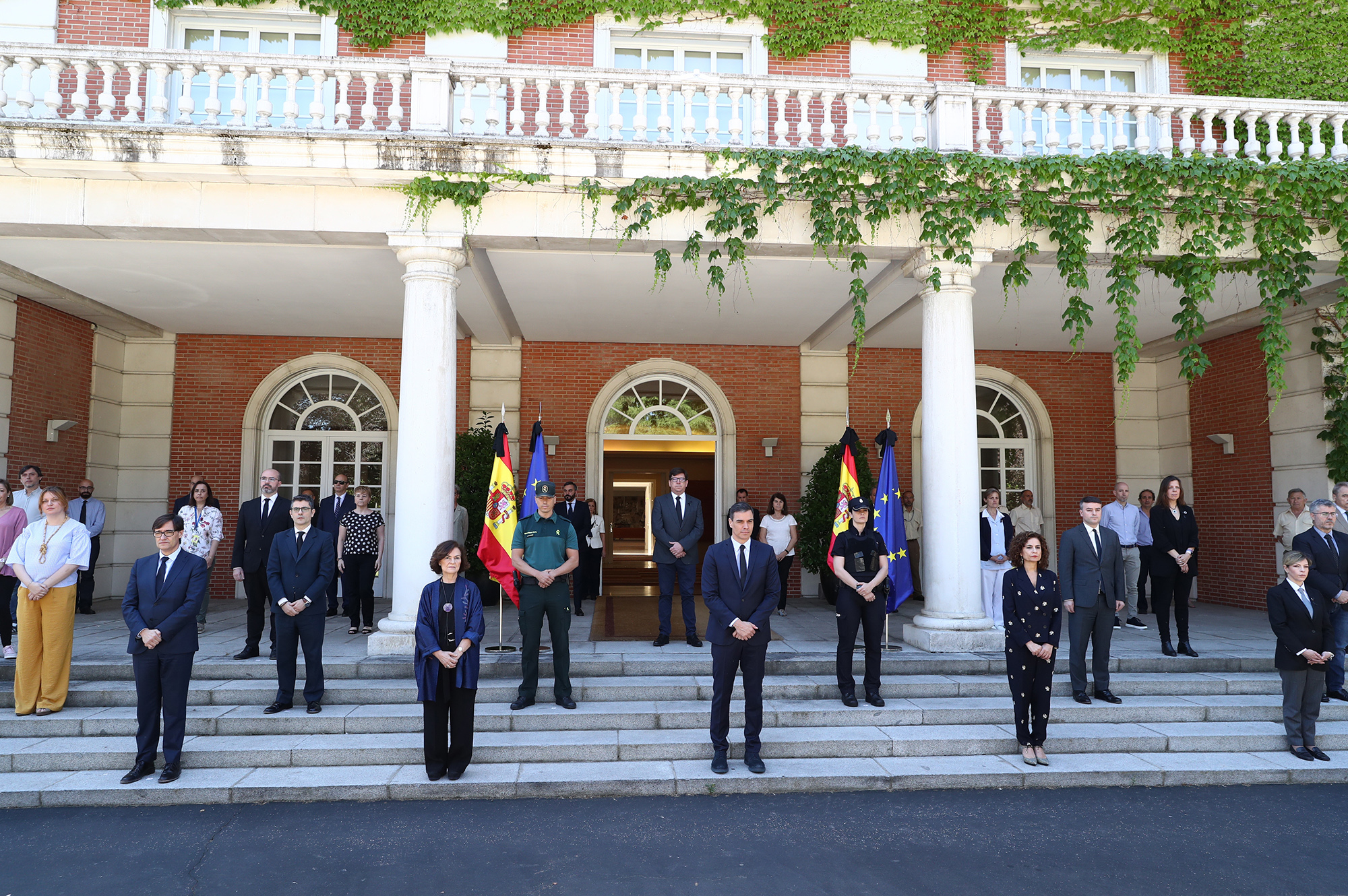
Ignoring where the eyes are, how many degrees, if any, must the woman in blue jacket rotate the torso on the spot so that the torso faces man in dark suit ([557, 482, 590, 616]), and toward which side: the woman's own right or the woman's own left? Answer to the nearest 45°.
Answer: approximately 180°

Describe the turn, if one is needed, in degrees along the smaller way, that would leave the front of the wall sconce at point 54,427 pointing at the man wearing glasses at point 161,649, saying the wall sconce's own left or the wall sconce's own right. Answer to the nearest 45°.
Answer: approximately 45° to the wall sconce's own right

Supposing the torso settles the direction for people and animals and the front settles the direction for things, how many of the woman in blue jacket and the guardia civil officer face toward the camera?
2

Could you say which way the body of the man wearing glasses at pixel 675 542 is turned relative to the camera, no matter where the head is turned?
toward the camera

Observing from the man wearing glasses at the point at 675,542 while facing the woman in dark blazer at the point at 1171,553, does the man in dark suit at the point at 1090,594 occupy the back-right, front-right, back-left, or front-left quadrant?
front-right

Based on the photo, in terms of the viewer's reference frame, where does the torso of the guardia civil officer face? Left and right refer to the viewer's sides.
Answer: facing the viewer

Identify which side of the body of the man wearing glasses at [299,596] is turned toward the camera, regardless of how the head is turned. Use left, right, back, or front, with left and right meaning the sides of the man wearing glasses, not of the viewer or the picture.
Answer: front

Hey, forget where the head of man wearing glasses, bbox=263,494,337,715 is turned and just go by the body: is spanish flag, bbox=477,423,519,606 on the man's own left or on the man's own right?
on the man's own left

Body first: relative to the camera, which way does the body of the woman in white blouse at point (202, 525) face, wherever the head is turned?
toward the camera

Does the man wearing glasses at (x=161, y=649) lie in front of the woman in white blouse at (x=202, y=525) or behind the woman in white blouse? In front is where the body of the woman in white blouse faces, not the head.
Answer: in front

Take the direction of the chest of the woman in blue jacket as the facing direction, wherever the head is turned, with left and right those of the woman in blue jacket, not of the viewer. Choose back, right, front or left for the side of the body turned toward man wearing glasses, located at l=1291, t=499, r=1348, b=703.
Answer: left
